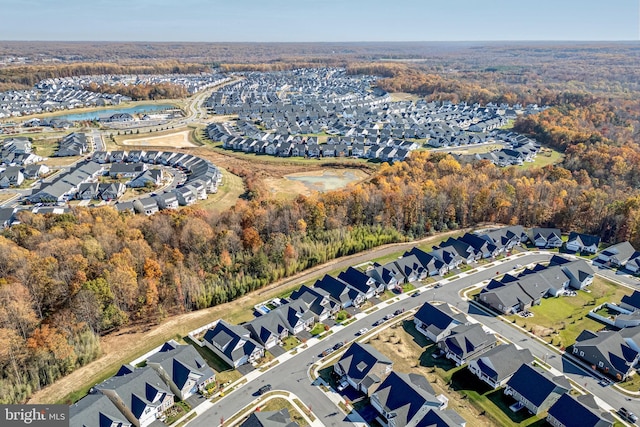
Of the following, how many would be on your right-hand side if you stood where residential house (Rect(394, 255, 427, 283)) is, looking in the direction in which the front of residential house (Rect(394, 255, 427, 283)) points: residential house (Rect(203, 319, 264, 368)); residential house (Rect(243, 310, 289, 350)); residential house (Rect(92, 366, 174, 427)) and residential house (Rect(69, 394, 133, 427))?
4

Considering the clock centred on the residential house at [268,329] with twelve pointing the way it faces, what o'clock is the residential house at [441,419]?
the residential house at [441,419] is roughly at 12 o'clock from the residential house at [268,329].

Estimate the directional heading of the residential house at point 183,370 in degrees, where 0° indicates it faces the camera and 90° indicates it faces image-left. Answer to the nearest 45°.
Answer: approximately 315°

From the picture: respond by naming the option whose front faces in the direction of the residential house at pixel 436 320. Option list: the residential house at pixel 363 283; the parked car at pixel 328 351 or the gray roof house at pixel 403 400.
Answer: the residential house at pixel 363 283

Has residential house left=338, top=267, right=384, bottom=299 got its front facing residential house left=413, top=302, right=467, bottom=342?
yes

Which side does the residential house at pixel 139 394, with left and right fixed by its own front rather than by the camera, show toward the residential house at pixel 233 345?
left

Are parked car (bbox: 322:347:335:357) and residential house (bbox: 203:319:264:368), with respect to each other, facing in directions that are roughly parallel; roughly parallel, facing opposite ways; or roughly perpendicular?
roughly perpendicular

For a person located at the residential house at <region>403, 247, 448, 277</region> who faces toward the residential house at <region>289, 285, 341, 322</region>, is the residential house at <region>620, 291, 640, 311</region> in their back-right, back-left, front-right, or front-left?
back-left
